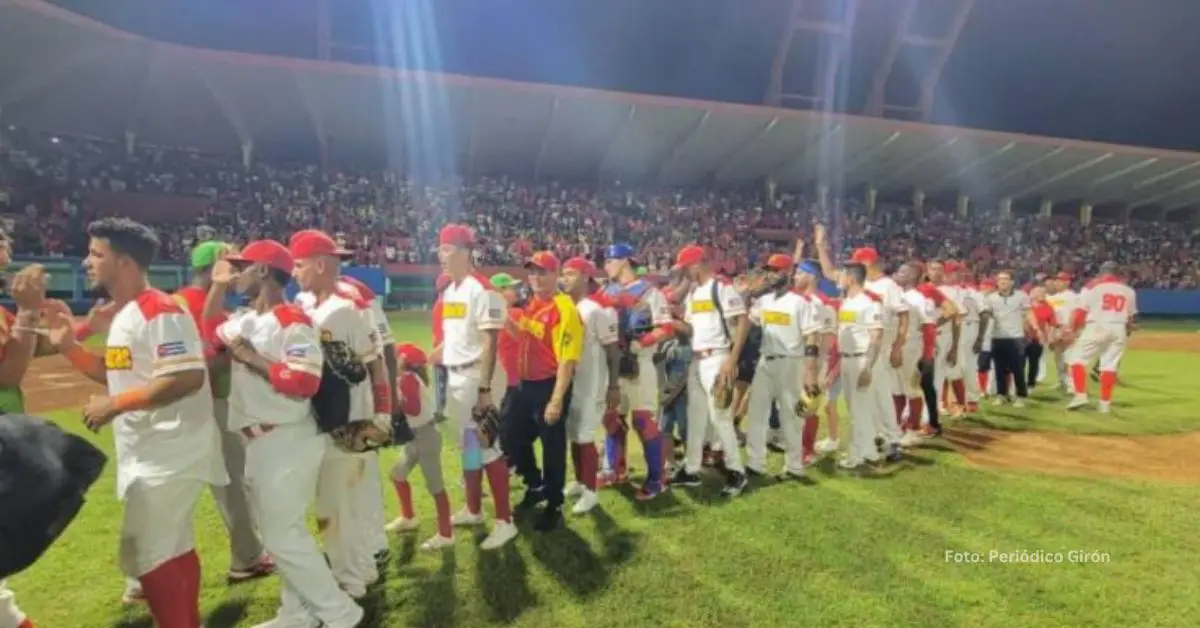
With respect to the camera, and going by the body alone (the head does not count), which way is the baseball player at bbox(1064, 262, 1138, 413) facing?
away from the camera

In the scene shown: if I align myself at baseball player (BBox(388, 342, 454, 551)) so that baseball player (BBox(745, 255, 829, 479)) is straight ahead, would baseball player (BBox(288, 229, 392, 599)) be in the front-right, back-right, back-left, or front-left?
back-right

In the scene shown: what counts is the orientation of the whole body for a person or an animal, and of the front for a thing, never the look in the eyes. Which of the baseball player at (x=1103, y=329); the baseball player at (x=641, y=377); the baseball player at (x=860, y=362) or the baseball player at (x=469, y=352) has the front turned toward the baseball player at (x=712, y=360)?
the baseball player at (x=860, y=362)

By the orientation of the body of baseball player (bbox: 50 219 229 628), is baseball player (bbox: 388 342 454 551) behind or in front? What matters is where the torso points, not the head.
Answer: behind

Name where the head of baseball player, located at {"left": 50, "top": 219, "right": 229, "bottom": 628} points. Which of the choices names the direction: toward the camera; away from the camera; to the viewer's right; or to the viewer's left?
to the viewer's left

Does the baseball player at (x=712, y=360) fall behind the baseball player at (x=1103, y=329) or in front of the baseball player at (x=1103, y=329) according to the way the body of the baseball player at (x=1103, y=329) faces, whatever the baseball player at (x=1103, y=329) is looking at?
behind

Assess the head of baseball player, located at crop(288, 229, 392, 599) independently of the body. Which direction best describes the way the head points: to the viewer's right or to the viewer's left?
to the viewer's left

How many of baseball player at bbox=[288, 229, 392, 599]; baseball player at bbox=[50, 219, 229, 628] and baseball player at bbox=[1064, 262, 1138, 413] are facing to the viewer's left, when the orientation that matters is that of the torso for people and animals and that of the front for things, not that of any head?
2

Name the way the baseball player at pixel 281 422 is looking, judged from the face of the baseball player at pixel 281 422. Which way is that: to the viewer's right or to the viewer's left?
to the viewer's left

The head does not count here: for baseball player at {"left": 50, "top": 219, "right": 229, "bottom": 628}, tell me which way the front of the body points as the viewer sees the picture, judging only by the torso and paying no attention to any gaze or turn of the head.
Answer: to the viewer's left
